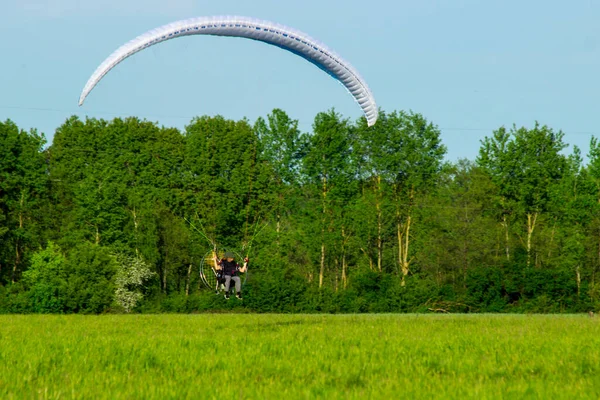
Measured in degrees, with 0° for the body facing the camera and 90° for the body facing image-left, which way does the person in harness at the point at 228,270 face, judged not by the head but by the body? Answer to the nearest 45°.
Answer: approximately 315°
